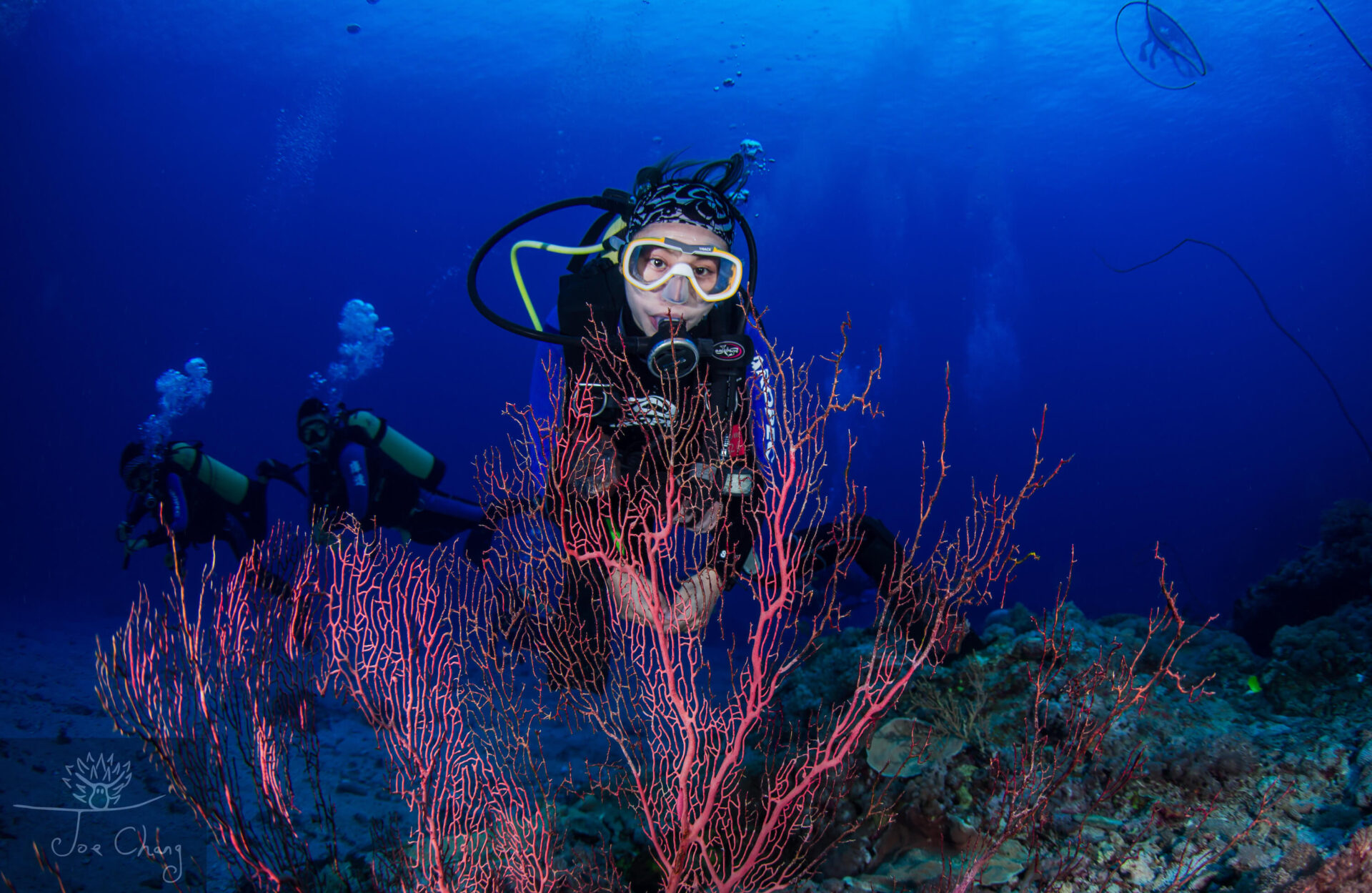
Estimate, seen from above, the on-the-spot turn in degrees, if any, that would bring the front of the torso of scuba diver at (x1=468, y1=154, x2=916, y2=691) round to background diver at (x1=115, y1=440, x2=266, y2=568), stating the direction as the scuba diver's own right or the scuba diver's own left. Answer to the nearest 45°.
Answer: approximately 135° to the scuba diver's own right

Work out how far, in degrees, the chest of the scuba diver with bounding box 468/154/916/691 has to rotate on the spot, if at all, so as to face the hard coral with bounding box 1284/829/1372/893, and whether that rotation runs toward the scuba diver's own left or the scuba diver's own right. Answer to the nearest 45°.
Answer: approximately 45° to the scuba diver's own left

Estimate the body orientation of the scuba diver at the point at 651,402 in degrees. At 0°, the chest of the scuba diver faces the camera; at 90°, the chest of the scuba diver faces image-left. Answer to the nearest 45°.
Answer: approximately 0°

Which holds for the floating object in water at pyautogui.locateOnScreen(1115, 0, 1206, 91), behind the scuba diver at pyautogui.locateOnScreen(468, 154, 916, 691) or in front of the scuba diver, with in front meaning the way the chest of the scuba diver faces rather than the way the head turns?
behind

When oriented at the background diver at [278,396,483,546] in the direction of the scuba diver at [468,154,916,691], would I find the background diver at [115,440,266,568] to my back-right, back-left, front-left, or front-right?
back-right
